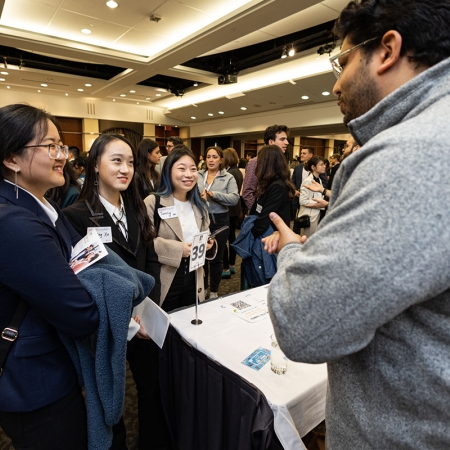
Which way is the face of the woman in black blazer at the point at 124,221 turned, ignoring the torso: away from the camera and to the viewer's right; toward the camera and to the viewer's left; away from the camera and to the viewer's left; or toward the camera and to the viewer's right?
toward the camera and to the viewer's right

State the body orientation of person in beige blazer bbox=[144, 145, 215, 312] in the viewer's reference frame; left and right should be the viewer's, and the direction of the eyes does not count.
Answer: facing the viewer and to the right of the viewer

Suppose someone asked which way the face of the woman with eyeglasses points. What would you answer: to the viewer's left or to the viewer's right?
to the viewer's right

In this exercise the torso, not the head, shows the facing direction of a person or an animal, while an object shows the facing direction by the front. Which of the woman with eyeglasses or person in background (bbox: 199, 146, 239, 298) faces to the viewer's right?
the woman with eyeglasses

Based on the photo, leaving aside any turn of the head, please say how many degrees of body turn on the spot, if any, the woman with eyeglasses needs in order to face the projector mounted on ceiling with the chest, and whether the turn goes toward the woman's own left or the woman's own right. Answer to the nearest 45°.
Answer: approximately 45° to the woman's own left

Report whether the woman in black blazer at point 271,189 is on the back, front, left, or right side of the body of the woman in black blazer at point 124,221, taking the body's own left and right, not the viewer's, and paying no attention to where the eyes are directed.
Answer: left

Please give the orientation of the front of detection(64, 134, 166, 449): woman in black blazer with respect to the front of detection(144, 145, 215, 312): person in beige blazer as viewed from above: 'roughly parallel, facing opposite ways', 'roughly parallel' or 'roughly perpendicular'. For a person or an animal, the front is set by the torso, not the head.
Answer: roughly parallel

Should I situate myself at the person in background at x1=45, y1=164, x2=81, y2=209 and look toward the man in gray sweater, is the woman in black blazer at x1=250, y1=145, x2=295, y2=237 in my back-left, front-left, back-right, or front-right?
front-left

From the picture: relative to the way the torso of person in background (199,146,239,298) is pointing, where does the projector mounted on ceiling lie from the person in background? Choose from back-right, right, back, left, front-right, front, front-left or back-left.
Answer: back-right

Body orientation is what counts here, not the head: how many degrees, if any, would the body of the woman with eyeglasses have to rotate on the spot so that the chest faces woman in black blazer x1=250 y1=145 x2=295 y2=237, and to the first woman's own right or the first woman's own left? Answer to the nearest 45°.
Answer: approximately 45° to the first woman's own left

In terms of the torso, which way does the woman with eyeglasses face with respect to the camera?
to the viewer's right
